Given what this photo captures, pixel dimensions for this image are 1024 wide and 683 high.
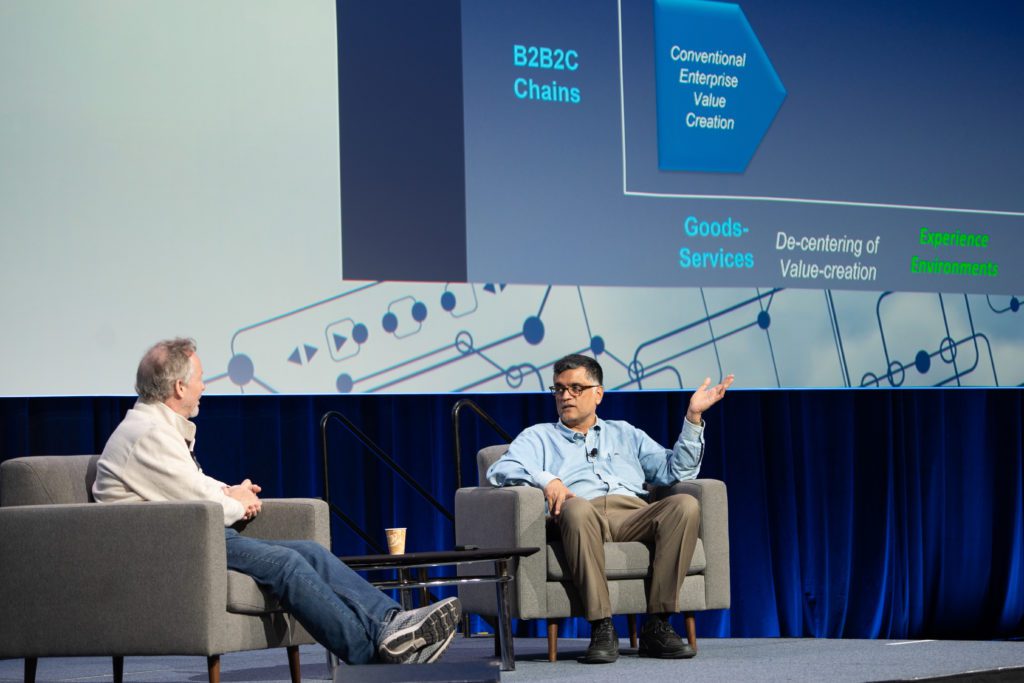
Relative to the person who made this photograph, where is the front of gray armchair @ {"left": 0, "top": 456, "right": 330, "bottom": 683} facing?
facing the viewer and to the right of the viewer

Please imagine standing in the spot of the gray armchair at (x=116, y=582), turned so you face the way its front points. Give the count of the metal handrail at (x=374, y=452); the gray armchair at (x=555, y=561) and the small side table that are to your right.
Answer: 0

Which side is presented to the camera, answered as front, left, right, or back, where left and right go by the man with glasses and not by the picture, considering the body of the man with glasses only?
front

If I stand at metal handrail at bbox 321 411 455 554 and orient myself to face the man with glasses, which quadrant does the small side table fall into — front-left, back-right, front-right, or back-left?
front-right

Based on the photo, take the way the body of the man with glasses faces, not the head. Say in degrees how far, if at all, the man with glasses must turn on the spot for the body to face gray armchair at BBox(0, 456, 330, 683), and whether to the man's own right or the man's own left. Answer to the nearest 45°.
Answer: approximately 45° to the man's own right

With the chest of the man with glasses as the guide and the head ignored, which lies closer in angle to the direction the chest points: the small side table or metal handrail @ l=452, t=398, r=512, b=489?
the small side table

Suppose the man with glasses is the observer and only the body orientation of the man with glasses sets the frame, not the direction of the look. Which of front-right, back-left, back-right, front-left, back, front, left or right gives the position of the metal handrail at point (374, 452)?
back-right

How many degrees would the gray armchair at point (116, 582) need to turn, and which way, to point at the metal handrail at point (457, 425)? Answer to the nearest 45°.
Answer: approximately 90° to its left

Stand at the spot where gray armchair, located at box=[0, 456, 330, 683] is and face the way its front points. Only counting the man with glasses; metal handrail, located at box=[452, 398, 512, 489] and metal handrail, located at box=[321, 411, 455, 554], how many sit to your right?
0

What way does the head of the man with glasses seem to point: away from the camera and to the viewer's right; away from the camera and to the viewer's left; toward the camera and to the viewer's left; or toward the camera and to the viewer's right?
toward the camera and to the viewer's left

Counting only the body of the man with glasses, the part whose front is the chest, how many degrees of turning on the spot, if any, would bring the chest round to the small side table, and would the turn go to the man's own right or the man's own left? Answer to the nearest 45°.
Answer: approximately 45° to the man's own right

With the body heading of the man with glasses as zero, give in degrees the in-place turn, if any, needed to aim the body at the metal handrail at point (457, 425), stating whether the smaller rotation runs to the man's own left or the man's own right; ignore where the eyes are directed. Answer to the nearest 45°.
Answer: approximately 135° to the man's own right
